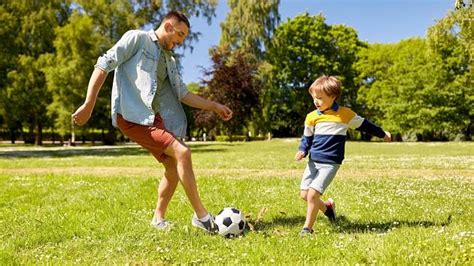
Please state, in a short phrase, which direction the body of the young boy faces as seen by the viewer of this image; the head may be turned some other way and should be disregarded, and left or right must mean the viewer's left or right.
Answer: facing the viewer and to the left of the viewer

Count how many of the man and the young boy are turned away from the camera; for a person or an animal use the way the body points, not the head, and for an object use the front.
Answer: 0

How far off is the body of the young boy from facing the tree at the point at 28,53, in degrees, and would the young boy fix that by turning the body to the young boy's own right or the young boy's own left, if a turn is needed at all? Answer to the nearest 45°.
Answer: approximately 90° to the young boy's own right

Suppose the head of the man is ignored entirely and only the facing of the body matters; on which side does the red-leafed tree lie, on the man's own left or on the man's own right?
on the man's own left

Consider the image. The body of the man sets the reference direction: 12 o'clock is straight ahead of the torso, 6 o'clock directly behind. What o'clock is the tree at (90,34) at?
The tree is roughly at 7 o'clock from the man.

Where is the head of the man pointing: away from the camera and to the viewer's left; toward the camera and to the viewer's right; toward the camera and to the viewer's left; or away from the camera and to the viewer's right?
toward the camera and to the viewer's right

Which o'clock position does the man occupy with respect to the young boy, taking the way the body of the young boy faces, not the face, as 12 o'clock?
The man is roughly at 1 o'clock from the young boy.

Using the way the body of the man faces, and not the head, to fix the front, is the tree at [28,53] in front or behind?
behind

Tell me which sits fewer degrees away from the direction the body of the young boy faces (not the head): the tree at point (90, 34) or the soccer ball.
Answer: the soccer ball

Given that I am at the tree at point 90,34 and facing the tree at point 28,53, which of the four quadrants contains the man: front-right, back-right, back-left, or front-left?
back-left

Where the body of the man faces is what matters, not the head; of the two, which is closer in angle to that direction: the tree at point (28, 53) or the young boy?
the young boy
